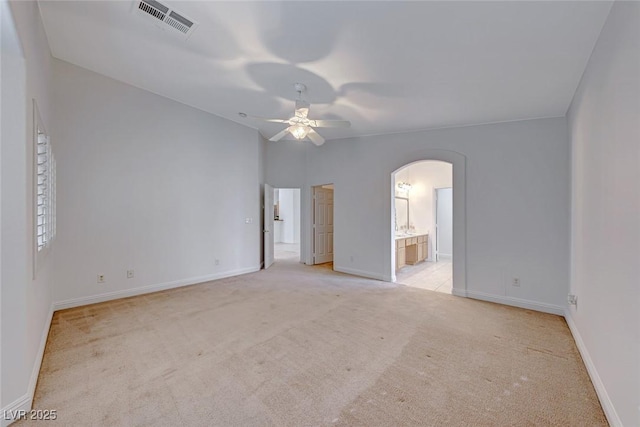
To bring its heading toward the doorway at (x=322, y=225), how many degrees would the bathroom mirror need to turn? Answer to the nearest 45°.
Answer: approximately 90° to its right

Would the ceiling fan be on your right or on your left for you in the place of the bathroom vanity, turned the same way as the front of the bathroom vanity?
on your right

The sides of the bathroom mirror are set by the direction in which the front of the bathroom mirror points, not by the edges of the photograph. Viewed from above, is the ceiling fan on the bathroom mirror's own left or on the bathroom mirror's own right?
on the bathroom mirror's own right

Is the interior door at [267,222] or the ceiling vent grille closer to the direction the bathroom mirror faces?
the ceiling vent grille

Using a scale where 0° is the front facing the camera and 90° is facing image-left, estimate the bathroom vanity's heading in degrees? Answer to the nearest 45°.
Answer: approximately 315°

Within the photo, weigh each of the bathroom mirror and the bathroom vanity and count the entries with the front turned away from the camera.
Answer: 0
